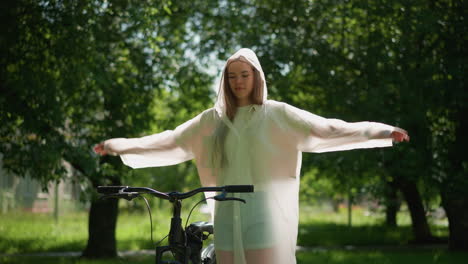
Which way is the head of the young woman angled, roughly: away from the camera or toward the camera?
toward the camera

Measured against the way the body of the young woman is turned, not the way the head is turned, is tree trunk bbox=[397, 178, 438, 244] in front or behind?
behind

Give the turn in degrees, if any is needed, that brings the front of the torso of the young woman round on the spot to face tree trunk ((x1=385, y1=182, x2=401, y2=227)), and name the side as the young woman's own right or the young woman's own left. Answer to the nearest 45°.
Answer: approximately 180°

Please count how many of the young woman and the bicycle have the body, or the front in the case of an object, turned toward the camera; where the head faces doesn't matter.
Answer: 2

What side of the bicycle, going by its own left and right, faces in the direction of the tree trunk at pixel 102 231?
back

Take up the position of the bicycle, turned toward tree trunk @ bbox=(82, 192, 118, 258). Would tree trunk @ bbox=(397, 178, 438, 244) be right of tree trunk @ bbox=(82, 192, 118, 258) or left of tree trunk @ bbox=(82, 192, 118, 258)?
right

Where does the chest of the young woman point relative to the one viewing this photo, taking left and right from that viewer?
facing the viewer

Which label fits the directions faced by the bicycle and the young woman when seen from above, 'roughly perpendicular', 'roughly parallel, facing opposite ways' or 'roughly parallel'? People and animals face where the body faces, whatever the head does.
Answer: roughly parallel
